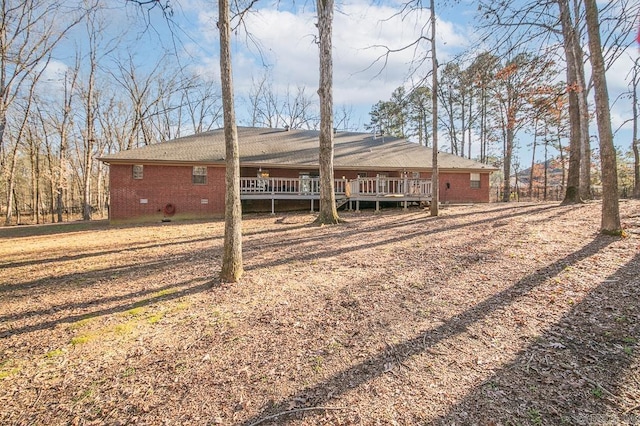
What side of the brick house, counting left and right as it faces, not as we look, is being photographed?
back
